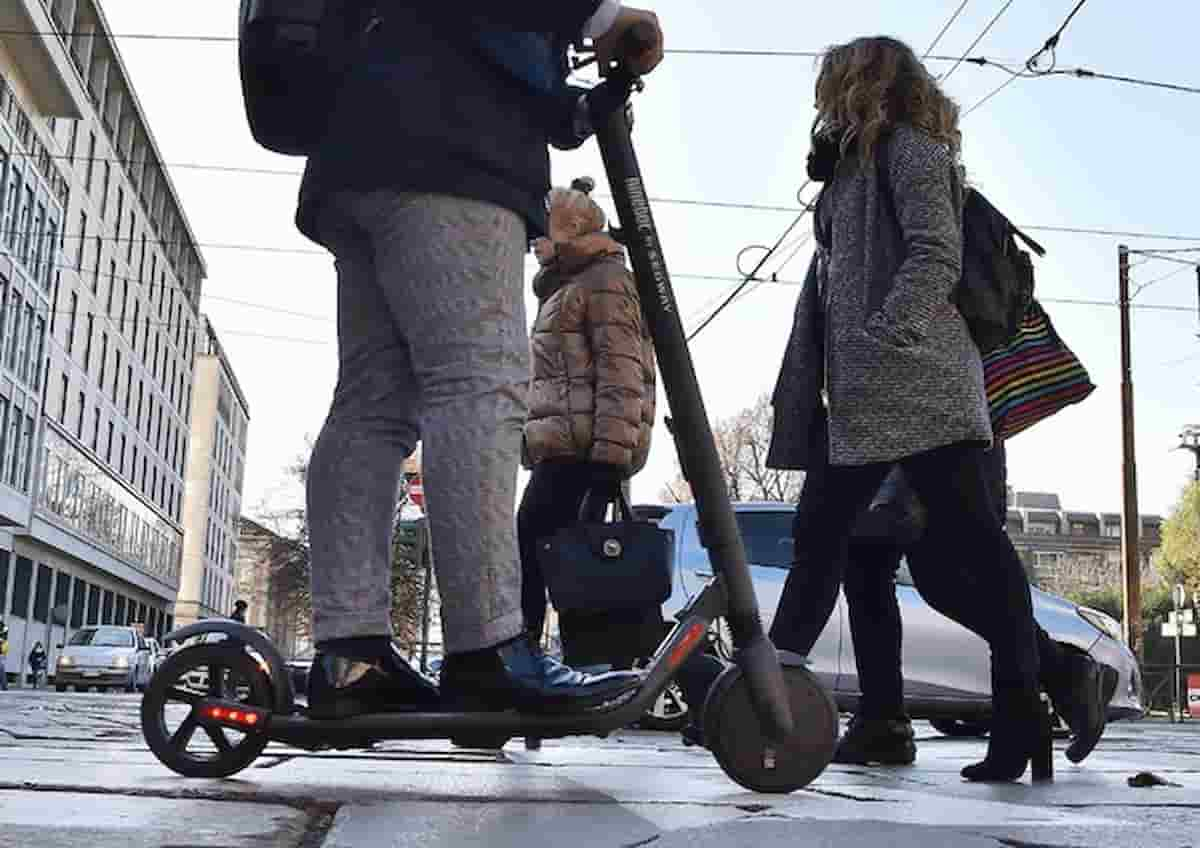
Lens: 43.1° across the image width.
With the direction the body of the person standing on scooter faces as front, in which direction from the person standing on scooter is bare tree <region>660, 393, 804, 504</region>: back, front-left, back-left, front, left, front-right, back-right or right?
left

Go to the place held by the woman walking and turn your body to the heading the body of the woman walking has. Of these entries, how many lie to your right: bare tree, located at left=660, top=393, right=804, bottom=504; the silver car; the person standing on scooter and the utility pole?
3

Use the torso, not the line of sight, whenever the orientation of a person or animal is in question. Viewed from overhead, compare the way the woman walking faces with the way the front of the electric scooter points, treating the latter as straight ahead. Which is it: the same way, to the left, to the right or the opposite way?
the opposite way

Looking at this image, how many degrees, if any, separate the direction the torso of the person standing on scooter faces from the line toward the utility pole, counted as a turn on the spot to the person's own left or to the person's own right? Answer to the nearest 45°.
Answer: approximately 45° to the person's own left

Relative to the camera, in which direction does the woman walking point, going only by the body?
to the viewer's left

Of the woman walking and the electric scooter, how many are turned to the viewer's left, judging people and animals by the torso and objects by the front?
1

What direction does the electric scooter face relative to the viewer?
to the viewer's right

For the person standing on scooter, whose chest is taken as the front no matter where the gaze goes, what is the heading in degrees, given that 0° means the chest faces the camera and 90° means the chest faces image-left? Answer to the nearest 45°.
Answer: approximately 270°

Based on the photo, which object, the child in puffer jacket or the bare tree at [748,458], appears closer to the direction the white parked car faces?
the child in puffer jacket

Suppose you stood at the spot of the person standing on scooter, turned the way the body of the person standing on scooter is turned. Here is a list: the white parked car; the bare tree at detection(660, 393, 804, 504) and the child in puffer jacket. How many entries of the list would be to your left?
3
